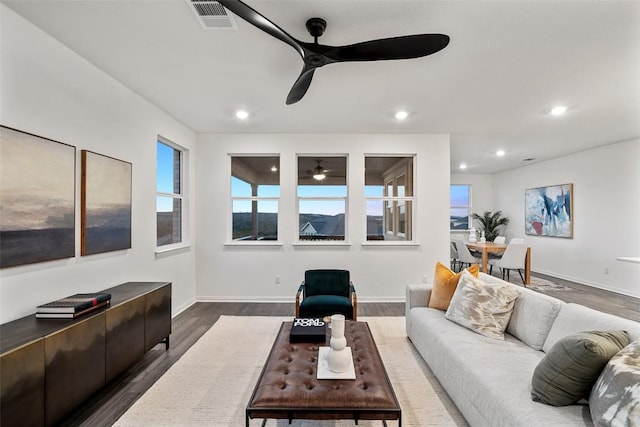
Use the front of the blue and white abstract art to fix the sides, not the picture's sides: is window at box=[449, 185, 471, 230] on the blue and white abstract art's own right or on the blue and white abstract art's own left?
on the blue and white abstract art's own right

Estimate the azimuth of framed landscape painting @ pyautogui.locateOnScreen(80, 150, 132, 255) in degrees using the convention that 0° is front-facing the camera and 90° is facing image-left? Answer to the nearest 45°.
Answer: approximately 315°

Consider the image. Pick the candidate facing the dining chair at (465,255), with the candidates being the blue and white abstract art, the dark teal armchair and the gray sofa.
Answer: the blue and white abstract art

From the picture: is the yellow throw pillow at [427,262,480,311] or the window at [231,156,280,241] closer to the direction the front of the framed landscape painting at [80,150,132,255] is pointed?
the yellow throw pillow

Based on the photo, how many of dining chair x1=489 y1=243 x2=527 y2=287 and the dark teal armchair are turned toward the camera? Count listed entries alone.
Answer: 1

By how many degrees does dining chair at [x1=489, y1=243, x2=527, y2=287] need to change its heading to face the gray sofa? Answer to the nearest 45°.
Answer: approximately 135° to its left

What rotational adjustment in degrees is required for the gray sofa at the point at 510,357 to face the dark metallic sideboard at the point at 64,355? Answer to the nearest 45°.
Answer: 0° — it already faces it

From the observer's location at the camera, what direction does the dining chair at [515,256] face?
facing away from the viewer and to the left of the viewer

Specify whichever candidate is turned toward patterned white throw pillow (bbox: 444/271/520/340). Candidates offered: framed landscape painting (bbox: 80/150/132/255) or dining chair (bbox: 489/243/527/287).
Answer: the framed landscape painting

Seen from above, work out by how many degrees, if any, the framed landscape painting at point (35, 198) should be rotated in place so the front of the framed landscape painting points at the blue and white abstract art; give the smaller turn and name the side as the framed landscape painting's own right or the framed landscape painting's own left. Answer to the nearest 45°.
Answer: approximately 45° to the framed landscape painting's own left

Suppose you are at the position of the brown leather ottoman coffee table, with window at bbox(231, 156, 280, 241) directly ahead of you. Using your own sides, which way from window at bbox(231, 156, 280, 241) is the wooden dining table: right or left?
right

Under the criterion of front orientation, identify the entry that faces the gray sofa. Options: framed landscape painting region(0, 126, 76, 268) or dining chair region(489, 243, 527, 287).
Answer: the framed landscape painting

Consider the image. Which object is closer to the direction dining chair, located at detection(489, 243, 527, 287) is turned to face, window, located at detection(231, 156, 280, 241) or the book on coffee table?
the window

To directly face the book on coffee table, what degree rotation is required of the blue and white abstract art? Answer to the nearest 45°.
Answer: approximately 45° to its left
